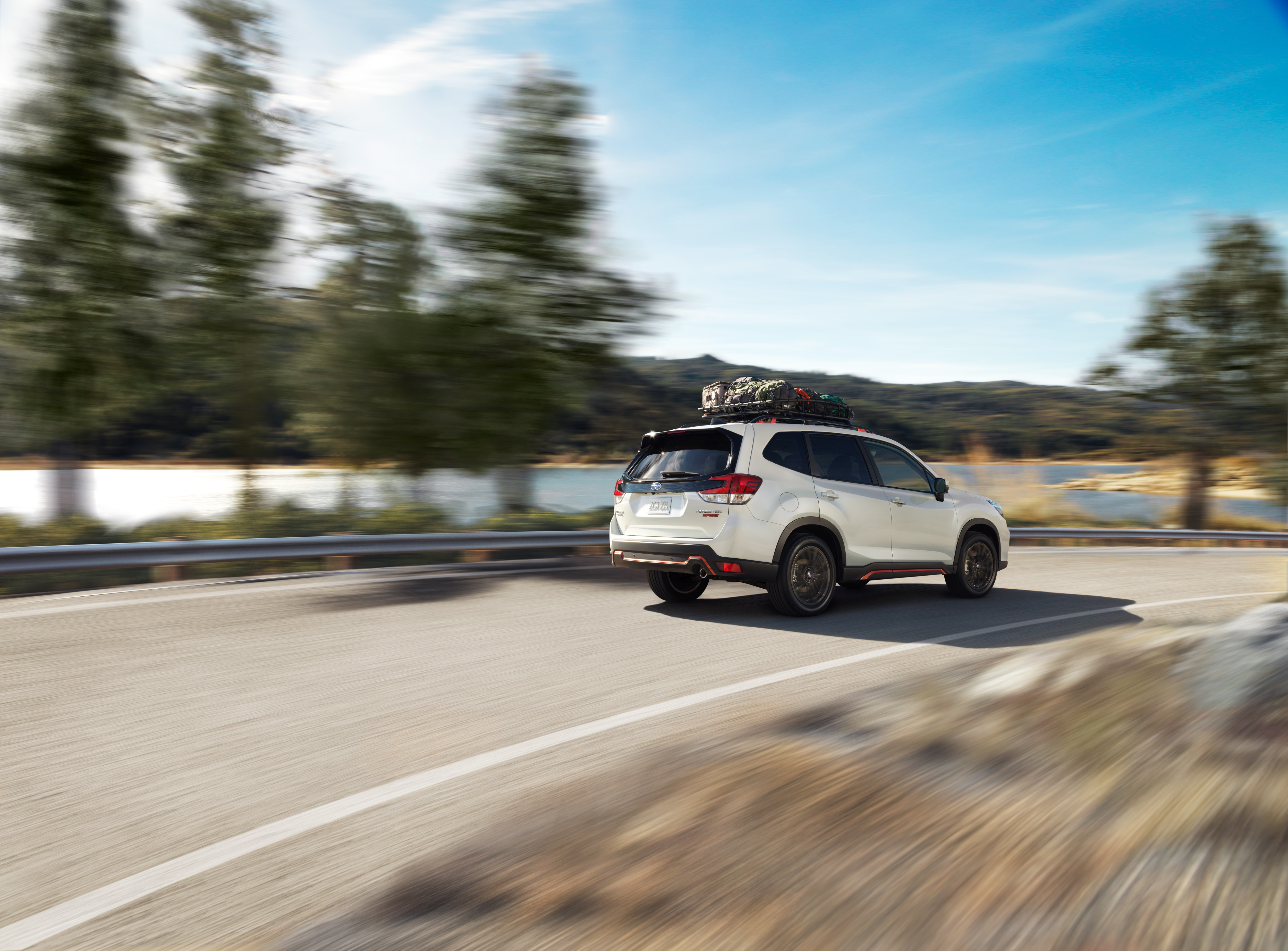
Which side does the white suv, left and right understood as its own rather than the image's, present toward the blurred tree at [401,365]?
left

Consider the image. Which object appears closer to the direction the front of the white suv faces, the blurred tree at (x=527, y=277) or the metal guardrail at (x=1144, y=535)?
the metal guardrail

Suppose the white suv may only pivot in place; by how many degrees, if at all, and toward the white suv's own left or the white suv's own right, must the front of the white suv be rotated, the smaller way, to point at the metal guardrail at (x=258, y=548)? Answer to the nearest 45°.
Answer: approximately 135° to the white suv's own left

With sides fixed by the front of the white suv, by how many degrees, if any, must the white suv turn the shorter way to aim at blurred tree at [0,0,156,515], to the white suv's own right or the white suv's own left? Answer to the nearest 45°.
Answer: approximately 135° to the white suv's own left

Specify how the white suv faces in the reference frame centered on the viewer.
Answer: facing away from the viewer and to the right of the viewer

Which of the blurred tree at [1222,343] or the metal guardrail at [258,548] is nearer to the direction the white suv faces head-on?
the blurred tree

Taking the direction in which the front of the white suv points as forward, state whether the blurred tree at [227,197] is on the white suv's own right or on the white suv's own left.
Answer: on the white suv's own left
